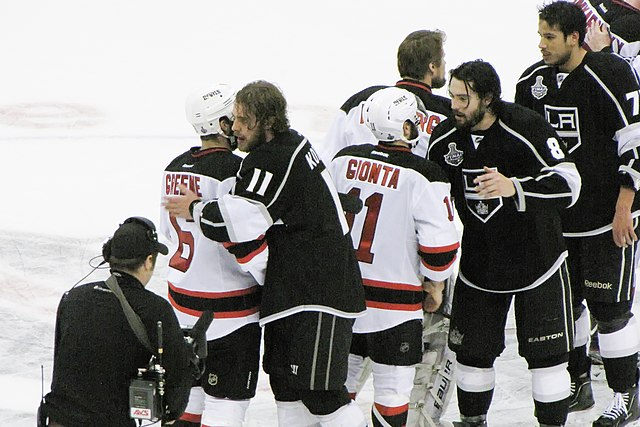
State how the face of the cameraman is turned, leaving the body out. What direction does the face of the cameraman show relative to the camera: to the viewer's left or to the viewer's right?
to the viewer's right

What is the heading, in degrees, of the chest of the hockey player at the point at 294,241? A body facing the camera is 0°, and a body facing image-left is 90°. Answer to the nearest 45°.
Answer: approximately 90°

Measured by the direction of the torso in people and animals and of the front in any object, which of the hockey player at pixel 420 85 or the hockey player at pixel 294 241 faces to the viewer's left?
the hockey player at pixel 294 241

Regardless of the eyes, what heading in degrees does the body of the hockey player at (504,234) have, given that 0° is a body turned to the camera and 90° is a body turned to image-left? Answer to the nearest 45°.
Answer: approximately 45°

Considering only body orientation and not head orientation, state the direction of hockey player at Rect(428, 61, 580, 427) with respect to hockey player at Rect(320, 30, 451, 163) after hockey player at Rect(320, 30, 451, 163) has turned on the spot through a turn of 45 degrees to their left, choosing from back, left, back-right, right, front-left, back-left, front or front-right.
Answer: back-right

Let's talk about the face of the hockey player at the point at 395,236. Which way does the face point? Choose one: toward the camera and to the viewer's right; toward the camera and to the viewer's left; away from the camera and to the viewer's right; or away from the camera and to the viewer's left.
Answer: away from the camera and to the viewer's right
